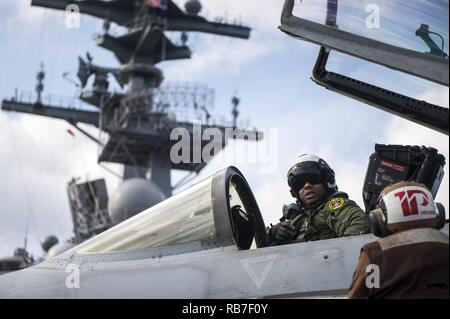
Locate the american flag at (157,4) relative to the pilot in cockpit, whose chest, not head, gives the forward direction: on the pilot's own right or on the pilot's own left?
on the pilot's own right

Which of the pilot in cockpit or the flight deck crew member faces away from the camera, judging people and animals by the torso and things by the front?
the flight deck crew member

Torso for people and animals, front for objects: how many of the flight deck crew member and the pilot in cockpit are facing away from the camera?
1

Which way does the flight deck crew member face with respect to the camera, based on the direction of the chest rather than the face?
away from the camera

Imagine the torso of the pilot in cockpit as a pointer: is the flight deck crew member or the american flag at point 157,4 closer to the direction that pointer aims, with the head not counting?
the flight deck crew member

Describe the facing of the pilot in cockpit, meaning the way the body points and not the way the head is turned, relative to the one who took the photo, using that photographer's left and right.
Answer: facing the viewer and to the left of the viewer

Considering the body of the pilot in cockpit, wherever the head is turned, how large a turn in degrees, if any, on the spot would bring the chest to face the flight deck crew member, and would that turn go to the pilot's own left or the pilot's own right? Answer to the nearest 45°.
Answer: approximately 45° to the pilot's own left

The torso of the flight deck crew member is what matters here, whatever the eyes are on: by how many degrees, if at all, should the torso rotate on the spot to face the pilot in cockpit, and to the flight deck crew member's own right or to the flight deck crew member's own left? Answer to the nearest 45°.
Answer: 0° — they already face them
